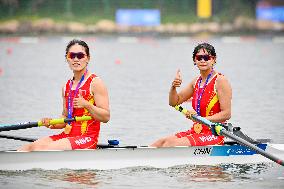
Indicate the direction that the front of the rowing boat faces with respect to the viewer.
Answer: facing to the right of the viewer
